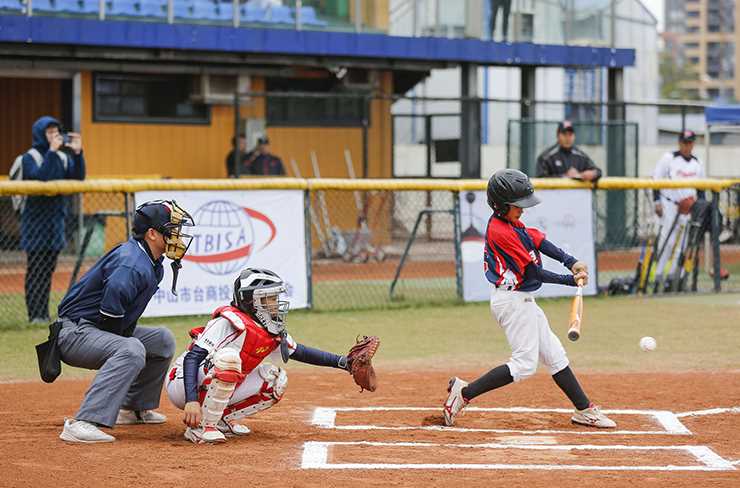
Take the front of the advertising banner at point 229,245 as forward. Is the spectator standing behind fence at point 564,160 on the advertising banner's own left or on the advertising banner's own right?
on the advertising banner's own left

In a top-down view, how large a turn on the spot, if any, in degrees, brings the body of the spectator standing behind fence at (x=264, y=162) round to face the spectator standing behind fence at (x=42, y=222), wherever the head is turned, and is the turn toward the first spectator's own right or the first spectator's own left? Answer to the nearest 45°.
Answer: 0° — they already face them

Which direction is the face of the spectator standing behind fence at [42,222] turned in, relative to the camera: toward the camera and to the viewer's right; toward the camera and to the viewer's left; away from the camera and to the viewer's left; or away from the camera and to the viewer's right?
toward the camera and to the viewer's right

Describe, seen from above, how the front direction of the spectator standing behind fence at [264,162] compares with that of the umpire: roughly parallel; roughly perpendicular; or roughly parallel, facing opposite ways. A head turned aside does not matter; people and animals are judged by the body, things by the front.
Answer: roughly perpendicular

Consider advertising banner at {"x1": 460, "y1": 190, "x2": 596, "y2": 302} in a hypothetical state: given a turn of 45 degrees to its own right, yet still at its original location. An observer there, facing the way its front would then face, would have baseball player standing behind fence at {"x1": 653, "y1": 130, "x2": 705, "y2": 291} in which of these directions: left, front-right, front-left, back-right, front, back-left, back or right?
back

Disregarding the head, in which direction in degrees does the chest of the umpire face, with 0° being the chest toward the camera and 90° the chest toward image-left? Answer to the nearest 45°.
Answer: approximately 270°

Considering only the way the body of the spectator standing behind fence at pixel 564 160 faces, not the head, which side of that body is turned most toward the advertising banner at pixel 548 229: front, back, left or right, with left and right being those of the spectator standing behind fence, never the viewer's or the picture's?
front
